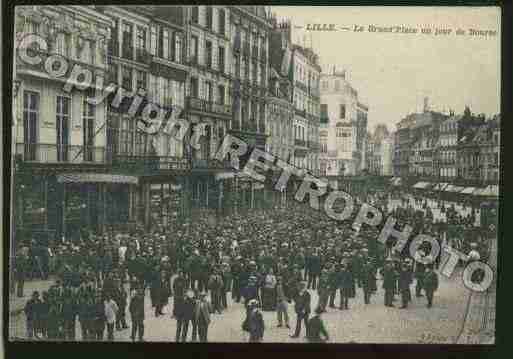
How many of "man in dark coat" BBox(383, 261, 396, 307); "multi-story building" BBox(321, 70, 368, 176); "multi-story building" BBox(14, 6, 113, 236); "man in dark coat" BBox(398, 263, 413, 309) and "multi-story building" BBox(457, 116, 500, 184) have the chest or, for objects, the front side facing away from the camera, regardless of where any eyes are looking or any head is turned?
2

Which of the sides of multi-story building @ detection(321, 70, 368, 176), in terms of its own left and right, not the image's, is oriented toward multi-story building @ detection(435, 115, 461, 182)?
left

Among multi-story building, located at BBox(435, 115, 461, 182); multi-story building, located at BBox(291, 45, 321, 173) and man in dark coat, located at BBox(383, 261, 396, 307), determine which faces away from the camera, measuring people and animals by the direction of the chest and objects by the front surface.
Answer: the man in dark coat

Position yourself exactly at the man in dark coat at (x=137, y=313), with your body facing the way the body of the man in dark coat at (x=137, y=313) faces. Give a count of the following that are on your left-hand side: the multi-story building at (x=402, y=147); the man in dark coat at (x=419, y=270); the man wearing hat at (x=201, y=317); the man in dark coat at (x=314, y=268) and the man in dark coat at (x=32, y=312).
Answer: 1

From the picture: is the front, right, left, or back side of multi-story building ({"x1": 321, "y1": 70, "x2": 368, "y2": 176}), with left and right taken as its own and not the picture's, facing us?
front

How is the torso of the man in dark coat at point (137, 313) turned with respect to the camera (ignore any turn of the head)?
away from the camera

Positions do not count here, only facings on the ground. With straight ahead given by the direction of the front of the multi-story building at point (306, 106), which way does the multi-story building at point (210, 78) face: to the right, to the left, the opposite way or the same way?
the same way

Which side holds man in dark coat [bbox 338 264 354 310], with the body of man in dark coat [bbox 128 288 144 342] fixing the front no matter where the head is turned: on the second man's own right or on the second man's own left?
on the second man's own right

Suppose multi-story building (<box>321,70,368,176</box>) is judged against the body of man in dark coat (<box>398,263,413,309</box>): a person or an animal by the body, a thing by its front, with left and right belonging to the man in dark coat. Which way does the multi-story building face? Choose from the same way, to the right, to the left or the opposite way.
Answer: the opposite way

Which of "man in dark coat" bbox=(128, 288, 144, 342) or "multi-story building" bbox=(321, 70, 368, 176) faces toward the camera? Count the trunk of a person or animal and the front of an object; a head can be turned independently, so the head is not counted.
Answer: the multi-story building

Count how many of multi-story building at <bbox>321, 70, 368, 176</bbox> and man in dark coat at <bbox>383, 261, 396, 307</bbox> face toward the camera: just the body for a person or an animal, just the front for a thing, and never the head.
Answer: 1

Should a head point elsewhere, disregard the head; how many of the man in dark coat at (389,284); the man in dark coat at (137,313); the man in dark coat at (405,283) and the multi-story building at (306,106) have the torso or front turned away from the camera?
3

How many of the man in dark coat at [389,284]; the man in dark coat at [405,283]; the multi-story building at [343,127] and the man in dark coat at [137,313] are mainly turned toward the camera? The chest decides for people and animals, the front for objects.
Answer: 1
